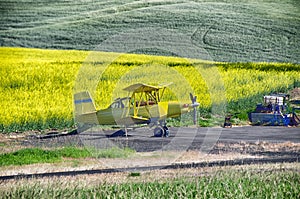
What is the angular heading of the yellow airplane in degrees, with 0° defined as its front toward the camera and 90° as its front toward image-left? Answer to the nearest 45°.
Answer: approximately 270°
